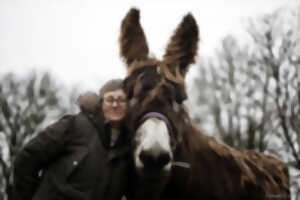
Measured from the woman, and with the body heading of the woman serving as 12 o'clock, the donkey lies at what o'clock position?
The donkey is roughly at 10 o'clock from the woman.

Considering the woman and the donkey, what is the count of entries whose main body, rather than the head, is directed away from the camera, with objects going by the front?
0

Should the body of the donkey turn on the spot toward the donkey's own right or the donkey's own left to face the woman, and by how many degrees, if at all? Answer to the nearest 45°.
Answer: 0° — it already faces them

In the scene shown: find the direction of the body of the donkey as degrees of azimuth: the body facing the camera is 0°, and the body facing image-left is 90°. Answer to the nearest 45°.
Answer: approximately 45°
